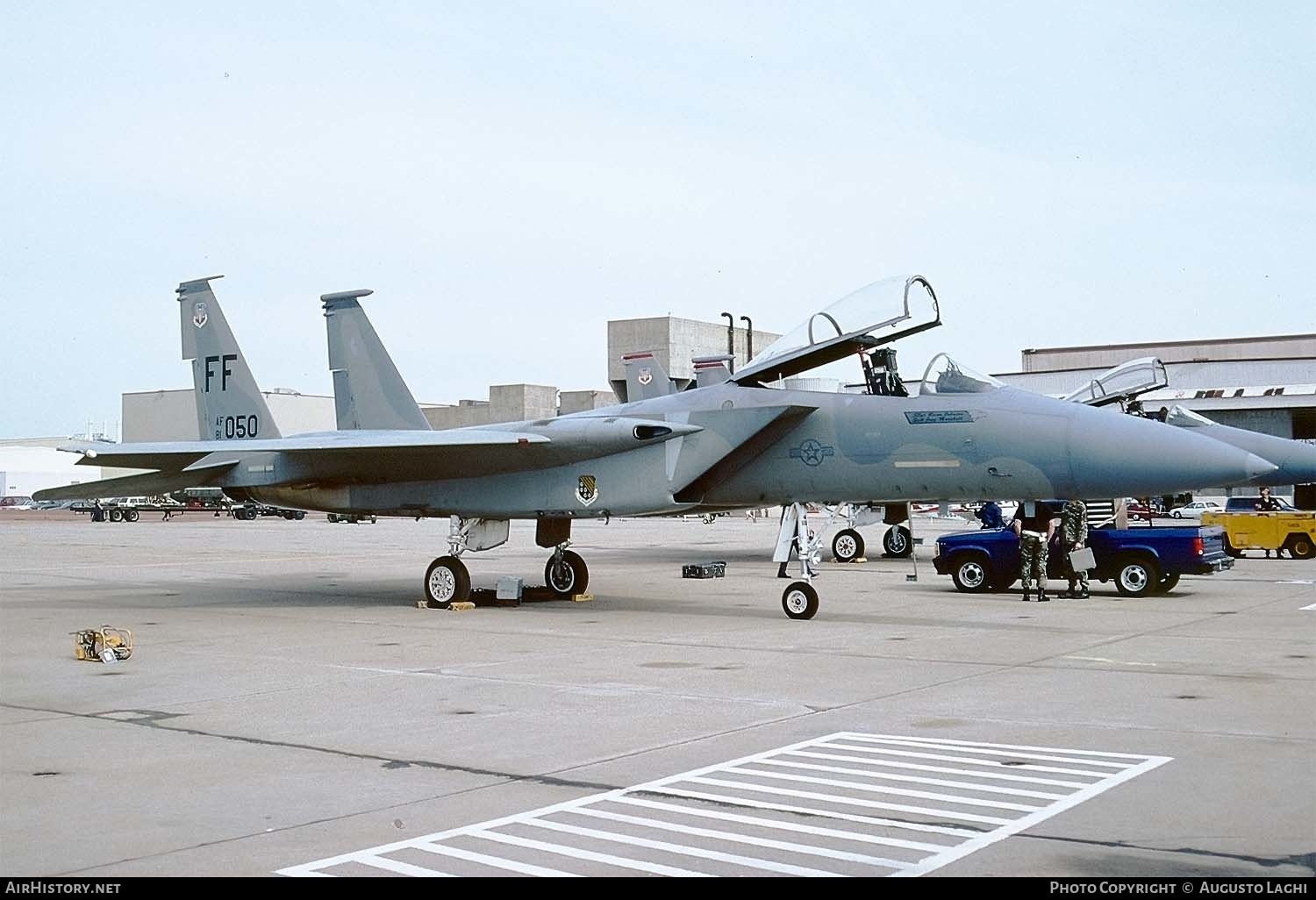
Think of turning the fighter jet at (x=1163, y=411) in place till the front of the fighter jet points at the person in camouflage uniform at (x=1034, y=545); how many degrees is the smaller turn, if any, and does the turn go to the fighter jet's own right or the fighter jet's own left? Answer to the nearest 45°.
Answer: approximately 90° to the fighter jet's own right

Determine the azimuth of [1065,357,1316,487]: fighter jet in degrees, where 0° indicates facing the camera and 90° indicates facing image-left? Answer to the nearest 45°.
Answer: approximately 270°

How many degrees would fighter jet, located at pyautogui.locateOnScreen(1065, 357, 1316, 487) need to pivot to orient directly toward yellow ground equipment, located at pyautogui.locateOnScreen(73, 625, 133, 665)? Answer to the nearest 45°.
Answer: approximately 135° to its right

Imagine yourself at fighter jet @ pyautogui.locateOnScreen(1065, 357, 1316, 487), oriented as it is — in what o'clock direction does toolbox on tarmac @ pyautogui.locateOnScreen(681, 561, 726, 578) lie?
The toolbox on tarmac is roughly at 5 o'clock from the fighter jet.

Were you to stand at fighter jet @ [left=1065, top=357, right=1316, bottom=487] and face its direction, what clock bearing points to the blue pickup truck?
The blue pickup truck is roughly at 3 o'clock from the fighter jet.
